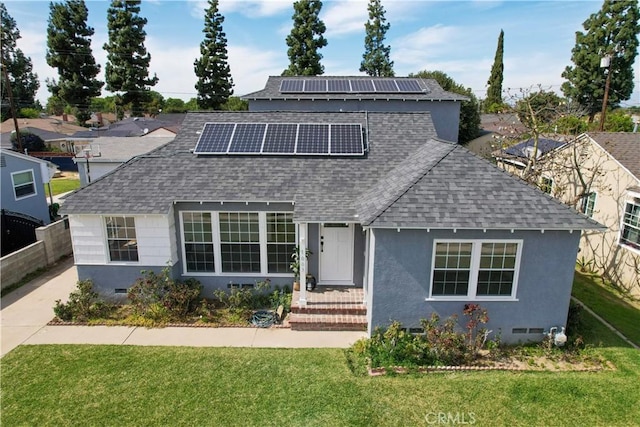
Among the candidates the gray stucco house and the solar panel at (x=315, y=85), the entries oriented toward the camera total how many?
2

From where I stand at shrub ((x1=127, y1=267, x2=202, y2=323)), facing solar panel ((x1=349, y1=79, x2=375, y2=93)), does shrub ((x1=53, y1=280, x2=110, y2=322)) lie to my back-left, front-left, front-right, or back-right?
back-left

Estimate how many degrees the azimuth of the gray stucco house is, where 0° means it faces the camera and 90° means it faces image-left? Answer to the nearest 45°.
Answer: approximately 0°

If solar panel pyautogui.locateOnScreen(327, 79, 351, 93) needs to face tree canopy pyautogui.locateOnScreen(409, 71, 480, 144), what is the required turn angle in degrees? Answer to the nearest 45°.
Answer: approximately 135° to its left

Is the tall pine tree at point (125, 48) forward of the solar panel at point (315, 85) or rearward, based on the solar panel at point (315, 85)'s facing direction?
rearward

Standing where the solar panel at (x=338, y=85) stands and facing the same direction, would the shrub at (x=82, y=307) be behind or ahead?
ahead

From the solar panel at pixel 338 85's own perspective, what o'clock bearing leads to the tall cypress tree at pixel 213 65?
The tall cypress tree is roughly at 5 o'clock from the solar panel.
